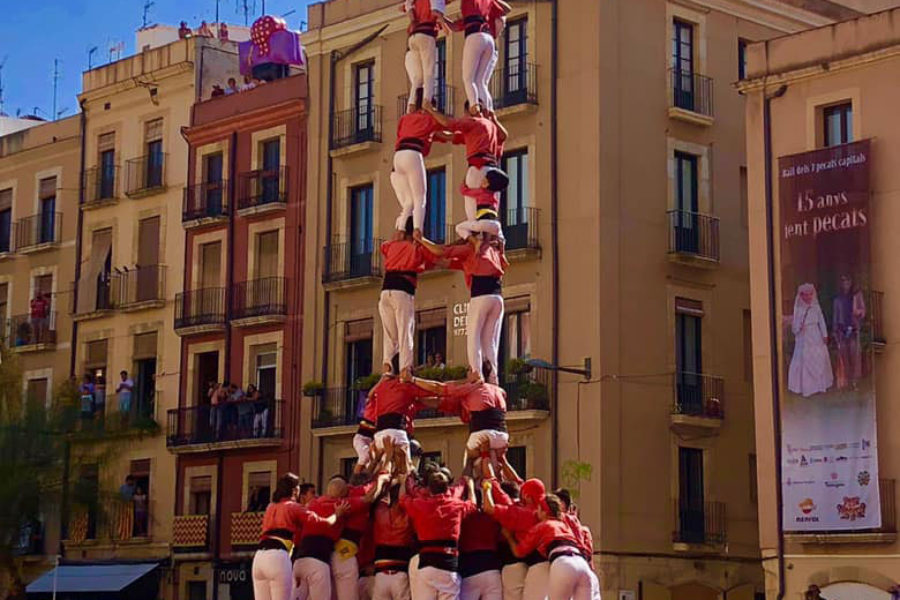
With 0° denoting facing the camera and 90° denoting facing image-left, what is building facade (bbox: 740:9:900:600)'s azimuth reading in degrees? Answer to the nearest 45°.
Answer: approximately 45°

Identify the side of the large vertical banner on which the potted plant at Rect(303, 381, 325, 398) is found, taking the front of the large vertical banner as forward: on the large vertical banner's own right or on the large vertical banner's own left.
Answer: on the large vertical banner's own right

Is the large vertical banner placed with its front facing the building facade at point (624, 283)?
no

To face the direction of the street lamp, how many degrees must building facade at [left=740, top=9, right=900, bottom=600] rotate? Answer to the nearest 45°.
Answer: approximately 45° to its right

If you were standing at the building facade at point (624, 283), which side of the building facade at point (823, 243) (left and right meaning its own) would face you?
right
